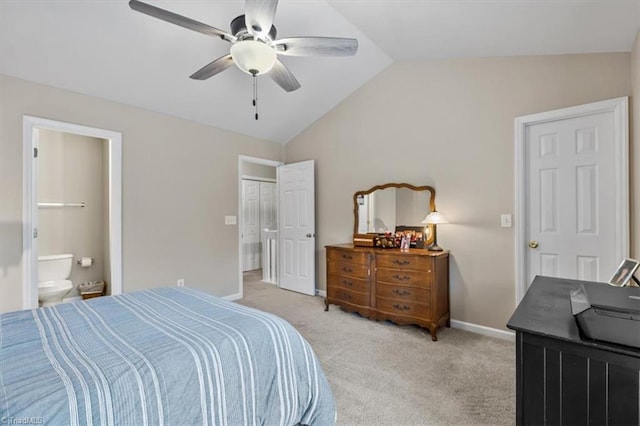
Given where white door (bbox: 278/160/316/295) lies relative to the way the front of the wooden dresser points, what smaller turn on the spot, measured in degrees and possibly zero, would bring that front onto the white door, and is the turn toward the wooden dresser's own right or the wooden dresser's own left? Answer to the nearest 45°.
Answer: approximately 90° to the wooden dresser's own right

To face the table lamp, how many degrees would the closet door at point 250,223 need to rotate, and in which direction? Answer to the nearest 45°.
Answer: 0° — it already faces it

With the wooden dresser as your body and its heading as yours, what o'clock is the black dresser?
The black dresser is roughly at 10 o'clock from the wooden dresser.

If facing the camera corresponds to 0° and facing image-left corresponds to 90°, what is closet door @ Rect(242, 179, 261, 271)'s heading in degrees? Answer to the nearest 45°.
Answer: approximately 315°
